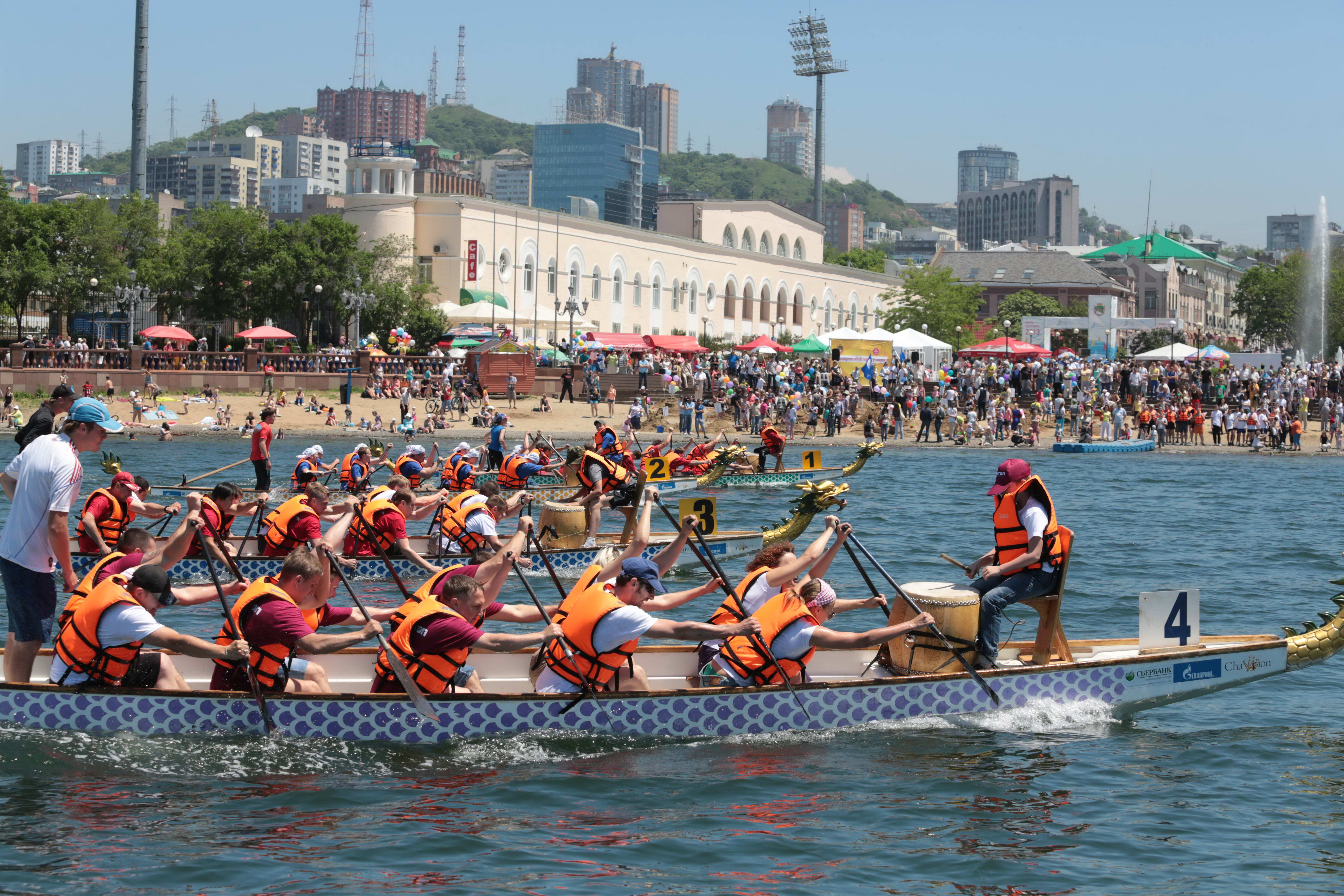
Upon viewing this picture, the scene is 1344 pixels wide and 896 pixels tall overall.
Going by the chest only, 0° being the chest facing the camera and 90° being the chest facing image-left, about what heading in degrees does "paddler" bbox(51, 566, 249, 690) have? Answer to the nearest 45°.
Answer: approximately 270°

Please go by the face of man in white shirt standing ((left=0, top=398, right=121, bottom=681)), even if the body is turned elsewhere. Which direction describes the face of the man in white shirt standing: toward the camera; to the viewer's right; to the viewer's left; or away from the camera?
to the viewer's right

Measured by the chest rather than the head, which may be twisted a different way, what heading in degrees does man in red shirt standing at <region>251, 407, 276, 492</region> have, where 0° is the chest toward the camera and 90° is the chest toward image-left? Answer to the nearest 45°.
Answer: approximately 270°

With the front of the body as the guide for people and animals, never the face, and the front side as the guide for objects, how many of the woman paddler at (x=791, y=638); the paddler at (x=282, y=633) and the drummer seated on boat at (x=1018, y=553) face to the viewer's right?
2

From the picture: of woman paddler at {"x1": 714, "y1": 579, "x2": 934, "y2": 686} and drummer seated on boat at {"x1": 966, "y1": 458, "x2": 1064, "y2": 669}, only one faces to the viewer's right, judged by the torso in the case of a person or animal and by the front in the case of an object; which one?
the woman paddler

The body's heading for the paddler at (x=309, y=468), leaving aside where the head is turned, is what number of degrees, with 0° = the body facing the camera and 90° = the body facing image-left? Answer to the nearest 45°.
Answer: approximately 270°

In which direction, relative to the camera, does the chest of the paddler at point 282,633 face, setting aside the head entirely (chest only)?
to the viewer's right

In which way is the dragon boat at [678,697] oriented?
to the viewer's right

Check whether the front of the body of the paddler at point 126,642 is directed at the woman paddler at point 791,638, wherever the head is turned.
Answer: yes
